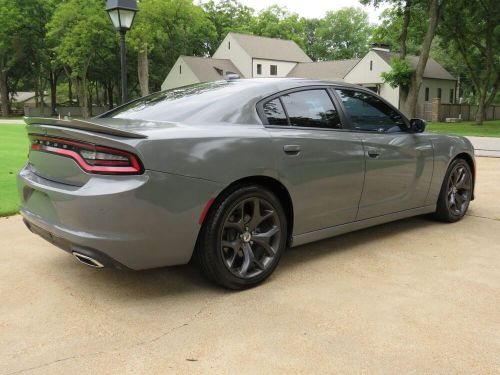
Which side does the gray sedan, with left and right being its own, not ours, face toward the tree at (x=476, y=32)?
front

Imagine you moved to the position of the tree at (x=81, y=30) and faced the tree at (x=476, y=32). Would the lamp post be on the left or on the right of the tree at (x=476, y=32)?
right

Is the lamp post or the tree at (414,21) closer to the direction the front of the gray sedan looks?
the tree

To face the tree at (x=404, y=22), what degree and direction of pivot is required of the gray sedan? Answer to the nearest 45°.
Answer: approximately 45° to its left

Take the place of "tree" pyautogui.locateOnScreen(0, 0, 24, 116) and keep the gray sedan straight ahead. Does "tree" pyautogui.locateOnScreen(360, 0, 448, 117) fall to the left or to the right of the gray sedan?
left

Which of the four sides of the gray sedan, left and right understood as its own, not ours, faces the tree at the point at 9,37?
left

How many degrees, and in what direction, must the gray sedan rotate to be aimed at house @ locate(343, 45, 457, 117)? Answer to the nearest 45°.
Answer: approximately 45° to its left

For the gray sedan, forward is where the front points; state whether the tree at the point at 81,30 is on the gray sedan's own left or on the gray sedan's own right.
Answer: on the gray sedan's own left

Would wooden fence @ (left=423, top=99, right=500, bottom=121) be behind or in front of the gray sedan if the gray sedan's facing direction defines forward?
in front

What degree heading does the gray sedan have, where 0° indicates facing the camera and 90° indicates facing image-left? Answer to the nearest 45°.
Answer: approximately 225°

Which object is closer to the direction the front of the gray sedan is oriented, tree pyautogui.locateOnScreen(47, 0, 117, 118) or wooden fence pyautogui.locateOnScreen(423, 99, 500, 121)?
the wooden fence
